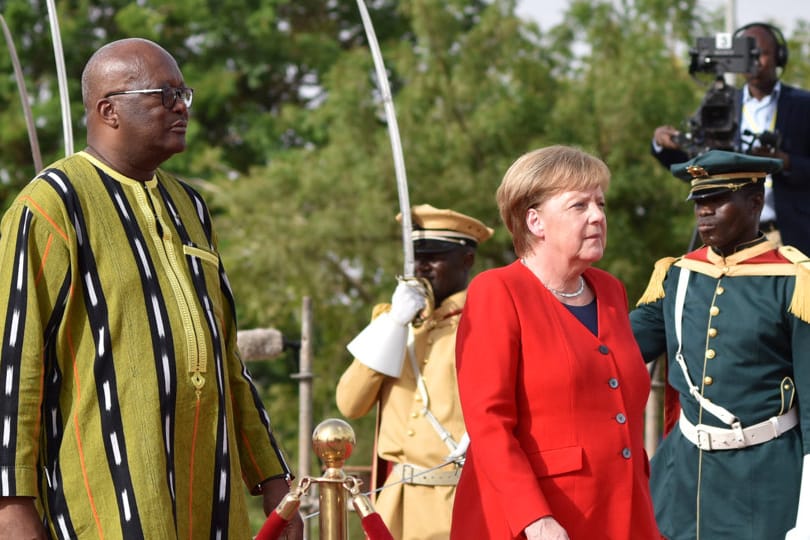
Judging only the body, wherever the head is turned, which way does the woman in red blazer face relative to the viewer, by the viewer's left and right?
facing the viewer and to the right of the viewer

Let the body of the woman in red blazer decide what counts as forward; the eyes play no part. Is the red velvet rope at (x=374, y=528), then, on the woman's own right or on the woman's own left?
on the woman's own right

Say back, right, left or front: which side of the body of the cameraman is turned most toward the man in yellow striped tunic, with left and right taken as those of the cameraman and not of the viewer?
front

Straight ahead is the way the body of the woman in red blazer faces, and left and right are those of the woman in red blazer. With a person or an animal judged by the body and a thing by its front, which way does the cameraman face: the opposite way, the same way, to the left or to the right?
to the right

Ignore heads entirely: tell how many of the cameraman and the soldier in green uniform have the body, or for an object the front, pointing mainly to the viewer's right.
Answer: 0

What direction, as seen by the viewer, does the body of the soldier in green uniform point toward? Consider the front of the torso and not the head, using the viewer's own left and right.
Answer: facing the viewer and to the left of the viewer

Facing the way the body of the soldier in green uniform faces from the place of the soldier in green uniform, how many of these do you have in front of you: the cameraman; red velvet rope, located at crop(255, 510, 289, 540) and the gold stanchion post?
2

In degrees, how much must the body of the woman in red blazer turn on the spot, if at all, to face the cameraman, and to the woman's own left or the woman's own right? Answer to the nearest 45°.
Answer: approximately 135° to the woman's own left

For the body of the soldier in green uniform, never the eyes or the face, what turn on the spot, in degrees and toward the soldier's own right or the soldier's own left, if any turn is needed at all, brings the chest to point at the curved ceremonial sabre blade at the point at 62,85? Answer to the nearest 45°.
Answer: approximately 45° to the soldier's own right

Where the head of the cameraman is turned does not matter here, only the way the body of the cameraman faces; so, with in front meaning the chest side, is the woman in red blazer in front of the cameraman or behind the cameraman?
in front

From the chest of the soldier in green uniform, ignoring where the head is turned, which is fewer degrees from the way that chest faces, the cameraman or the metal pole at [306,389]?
the metal pole

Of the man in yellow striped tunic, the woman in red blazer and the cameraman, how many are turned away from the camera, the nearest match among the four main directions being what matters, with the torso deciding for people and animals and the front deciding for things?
0

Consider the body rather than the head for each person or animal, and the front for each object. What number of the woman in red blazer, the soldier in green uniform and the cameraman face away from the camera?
0

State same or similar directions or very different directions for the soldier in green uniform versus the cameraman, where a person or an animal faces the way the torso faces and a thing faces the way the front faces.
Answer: same or similar directions

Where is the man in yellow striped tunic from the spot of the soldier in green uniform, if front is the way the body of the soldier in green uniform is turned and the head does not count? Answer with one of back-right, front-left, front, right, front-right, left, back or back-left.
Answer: front

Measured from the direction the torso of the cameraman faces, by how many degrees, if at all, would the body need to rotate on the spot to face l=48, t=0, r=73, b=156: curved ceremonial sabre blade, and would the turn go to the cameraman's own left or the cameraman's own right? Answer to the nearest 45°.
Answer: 0° — they already face it
